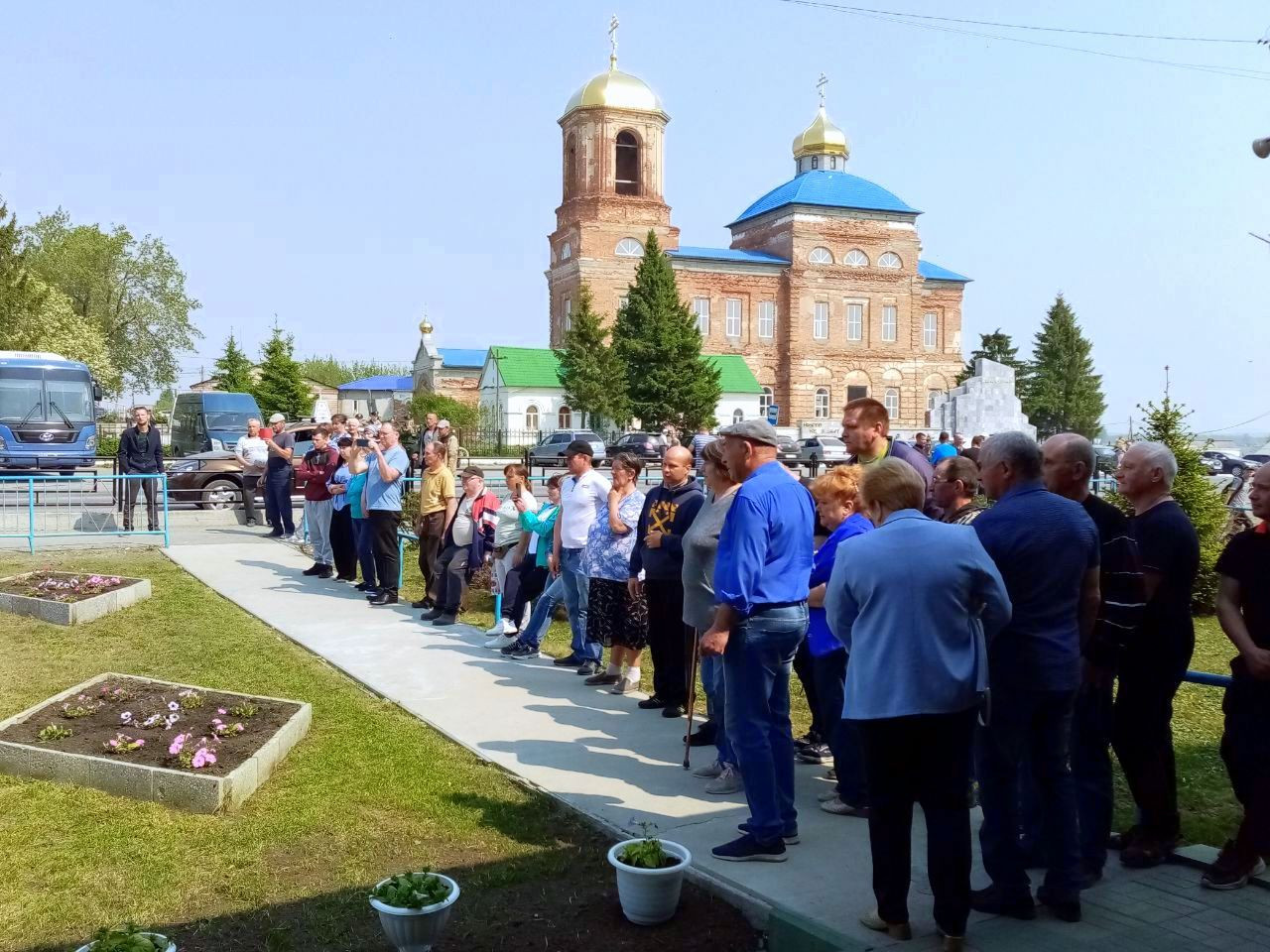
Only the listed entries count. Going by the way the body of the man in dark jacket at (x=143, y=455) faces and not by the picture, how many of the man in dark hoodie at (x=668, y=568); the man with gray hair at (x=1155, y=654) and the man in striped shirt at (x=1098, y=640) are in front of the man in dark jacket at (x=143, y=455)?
3

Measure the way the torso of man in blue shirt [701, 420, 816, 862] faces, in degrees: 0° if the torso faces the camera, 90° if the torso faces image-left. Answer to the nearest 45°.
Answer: approximately 135°

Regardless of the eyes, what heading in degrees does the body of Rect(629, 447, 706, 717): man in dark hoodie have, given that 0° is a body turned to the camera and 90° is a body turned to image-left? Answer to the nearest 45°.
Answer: approximately 45°

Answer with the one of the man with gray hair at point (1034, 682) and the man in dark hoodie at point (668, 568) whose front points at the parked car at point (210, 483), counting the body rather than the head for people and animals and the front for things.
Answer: the man with gray hair

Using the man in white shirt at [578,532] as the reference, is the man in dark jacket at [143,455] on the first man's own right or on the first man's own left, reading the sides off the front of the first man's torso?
on the first man's own right

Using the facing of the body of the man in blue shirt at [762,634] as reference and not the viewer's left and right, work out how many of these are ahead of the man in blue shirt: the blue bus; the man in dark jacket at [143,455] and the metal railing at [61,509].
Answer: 3

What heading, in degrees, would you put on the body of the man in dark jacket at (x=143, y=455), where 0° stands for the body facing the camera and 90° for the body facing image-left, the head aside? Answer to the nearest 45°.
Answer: approximately 0°

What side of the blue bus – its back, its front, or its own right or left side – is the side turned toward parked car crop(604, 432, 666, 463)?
left

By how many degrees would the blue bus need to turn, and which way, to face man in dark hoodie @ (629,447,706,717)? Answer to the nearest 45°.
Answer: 0° — it already faces them

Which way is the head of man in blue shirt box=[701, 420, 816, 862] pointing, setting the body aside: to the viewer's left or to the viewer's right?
to the viewer's left
